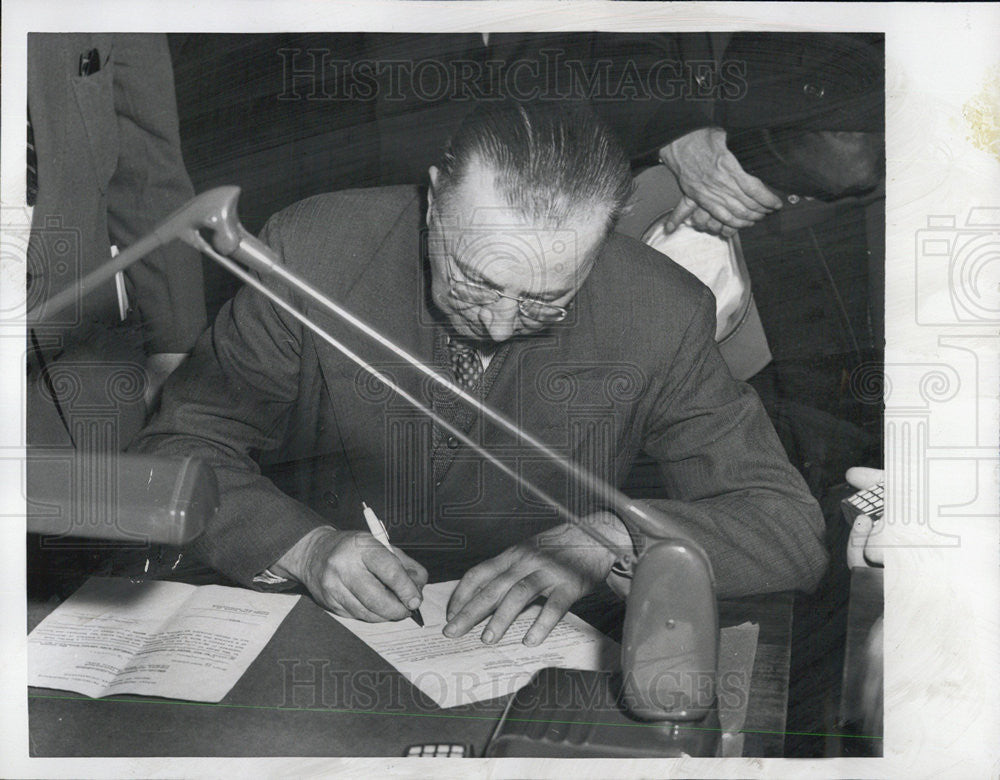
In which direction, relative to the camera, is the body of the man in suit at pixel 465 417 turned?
toward the camera

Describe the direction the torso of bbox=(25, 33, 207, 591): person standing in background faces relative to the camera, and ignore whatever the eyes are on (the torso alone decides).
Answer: toward the camera

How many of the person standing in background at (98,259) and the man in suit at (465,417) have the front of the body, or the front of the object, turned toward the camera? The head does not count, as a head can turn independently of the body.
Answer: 2

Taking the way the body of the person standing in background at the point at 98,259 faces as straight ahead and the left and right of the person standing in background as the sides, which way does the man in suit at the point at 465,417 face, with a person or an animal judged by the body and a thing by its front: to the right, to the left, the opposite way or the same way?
the same way
